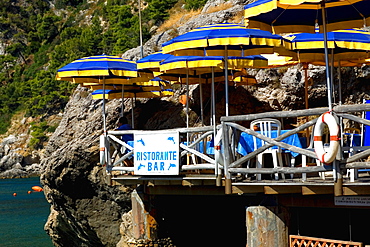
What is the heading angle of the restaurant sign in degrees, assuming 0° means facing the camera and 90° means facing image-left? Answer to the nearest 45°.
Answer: approximately 0°

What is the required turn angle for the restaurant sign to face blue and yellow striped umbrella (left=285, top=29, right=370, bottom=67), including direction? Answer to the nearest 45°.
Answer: approximately 90° to its left

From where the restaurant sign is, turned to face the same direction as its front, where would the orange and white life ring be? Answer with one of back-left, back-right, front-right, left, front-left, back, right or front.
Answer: front-left

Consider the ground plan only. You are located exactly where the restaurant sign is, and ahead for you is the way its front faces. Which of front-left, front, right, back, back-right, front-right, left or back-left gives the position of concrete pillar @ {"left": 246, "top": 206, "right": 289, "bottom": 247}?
front-left
